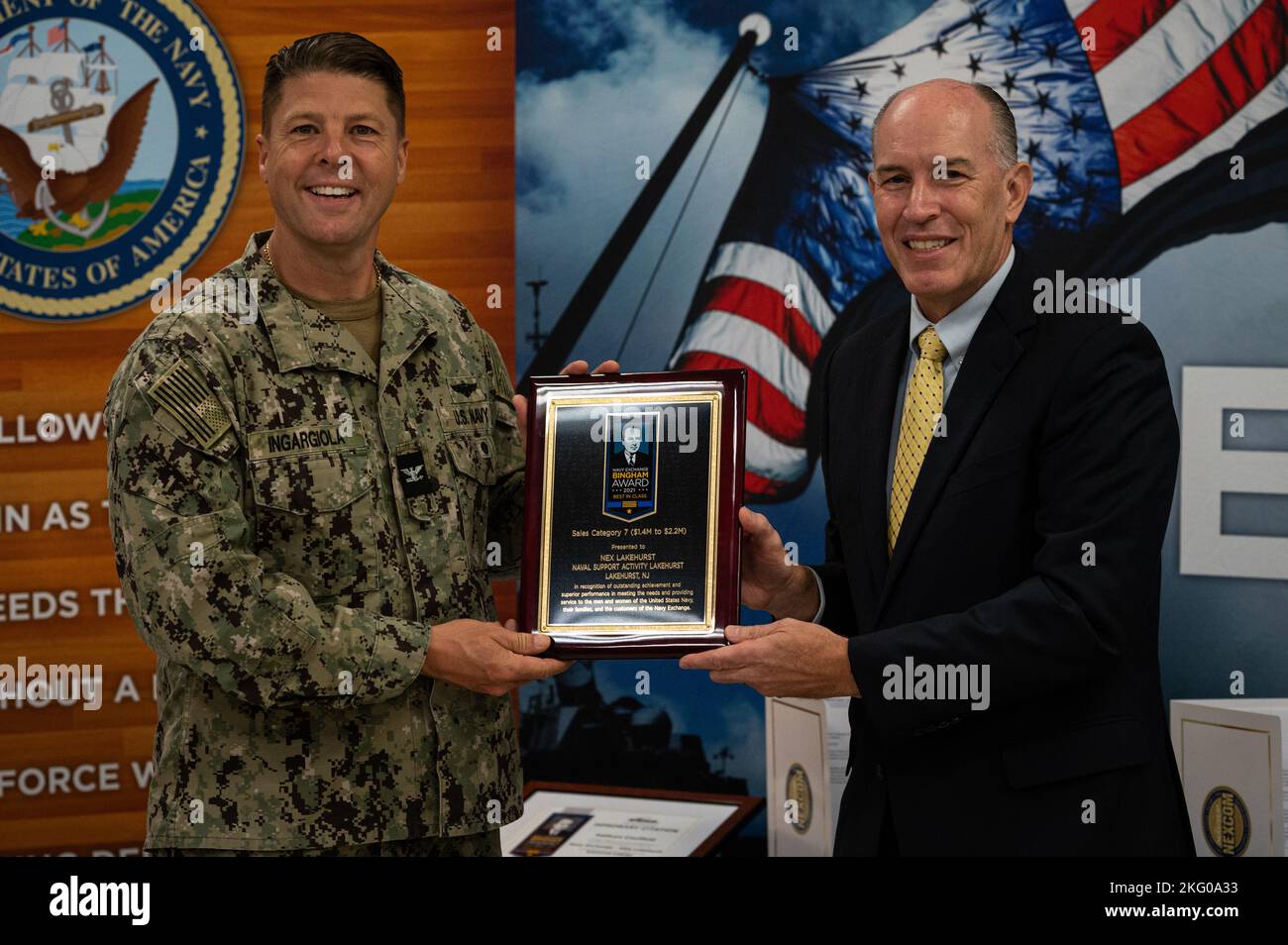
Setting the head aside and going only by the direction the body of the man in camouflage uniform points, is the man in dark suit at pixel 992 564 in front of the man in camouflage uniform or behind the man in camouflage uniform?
in front

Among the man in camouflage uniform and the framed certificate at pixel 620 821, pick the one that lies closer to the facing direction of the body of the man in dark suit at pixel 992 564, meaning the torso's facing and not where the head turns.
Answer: the man in camouflage uniform

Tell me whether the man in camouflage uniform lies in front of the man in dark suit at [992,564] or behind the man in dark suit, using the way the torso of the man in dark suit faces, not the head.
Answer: in front

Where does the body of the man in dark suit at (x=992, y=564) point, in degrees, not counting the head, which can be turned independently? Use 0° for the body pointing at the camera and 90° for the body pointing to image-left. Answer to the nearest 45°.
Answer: approximately 45°

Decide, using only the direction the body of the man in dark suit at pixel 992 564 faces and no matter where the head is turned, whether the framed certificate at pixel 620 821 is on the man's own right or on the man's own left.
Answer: on the man's own right

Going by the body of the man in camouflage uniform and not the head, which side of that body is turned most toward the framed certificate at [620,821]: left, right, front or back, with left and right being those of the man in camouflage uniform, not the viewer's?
left
